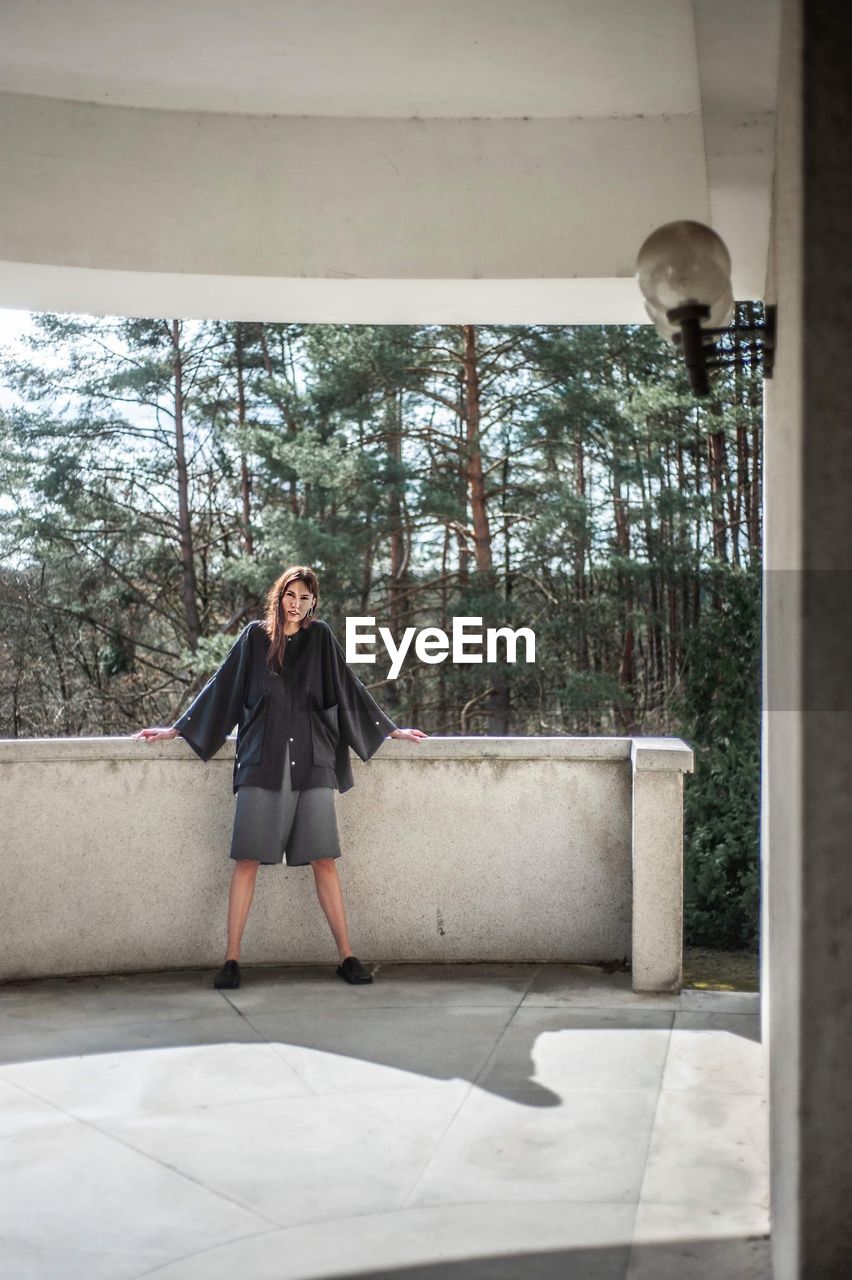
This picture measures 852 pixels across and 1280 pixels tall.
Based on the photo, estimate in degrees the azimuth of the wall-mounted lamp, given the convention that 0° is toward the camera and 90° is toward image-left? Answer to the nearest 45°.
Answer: approximately 90°

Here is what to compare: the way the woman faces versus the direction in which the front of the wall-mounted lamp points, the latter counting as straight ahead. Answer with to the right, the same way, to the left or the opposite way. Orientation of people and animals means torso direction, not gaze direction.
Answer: to the left

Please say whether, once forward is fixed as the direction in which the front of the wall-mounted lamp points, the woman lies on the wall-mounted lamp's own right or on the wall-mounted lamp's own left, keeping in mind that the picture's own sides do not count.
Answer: on the wall-mounted lamp's own right

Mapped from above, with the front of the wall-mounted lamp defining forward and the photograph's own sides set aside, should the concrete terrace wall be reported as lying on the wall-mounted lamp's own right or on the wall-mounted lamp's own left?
on the wall-mounted lamp's own right

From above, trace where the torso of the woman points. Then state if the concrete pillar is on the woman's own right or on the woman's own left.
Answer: on the woman's own left

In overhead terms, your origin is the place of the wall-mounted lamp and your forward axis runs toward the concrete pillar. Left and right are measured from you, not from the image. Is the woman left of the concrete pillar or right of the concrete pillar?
left

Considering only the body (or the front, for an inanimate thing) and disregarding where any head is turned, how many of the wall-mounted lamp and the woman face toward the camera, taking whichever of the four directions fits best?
1

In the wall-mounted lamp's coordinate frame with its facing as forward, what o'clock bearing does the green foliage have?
The green foliage is roughly at 3 o'clock from the wall-mounted lamp.

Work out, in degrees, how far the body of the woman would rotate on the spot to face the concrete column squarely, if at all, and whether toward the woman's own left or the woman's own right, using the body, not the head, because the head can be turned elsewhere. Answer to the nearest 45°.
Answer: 0° — they already face it

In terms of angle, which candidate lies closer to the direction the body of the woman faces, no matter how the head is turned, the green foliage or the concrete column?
the concrete column

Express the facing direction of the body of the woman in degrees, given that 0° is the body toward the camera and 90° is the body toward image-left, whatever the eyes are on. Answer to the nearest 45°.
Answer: approximately 0°
